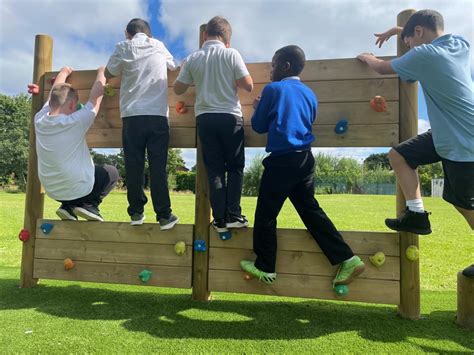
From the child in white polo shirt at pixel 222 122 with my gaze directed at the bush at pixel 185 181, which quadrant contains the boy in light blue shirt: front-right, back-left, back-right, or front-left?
back-right

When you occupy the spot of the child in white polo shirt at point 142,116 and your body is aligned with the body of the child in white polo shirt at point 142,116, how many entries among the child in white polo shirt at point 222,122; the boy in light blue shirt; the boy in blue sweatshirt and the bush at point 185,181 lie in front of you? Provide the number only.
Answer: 1

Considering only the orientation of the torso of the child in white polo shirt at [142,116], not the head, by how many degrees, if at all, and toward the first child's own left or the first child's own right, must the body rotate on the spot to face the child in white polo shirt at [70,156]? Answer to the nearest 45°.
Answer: approximately 45° to the first child's own left

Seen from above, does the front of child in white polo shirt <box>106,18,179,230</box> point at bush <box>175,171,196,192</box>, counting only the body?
yes

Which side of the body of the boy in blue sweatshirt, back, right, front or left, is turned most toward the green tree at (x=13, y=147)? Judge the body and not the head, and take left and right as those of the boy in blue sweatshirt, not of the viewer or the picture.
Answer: front

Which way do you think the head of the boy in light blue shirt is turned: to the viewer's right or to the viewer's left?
to the viewer's left

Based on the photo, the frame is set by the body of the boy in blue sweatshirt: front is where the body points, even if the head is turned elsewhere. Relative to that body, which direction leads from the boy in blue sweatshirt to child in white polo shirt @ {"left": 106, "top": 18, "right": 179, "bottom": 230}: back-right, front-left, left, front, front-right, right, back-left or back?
front-left

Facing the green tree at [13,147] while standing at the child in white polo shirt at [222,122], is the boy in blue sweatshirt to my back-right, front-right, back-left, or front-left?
back-right

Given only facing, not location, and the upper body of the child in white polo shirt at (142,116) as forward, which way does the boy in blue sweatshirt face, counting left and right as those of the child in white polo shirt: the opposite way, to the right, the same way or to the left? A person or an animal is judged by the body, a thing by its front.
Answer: the same way

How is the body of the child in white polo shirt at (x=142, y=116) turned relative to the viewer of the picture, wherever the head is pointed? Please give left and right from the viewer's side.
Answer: facing away from the viewer

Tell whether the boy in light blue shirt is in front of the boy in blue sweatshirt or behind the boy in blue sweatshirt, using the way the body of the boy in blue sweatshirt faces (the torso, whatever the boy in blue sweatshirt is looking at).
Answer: behind

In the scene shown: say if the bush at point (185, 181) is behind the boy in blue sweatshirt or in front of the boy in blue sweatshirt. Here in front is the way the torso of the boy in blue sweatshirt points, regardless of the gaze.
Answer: in front

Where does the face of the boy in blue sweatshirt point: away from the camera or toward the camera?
away from the camera

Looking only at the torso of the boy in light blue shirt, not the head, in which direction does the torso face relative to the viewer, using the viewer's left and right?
facing to the left of the viewer

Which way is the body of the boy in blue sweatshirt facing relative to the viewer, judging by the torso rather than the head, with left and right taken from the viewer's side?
facing away from the viewer and to the left of the viewer
